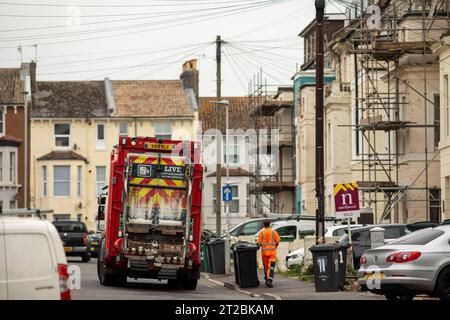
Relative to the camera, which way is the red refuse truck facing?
away from the camera

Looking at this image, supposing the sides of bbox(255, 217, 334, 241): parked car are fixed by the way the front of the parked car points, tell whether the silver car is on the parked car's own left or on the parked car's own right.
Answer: on the parked car's own left

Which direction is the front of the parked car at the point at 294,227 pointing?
to the viewer's left

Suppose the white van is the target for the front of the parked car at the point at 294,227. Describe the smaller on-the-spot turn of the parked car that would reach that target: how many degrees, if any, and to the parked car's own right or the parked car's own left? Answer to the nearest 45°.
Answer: approximately 90° to the parked car's own left

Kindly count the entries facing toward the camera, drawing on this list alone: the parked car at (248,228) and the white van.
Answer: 0

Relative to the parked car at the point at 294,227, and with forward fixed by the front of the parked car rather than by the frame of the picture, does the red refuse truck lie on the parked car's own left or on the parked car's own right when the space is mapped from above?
on the parked car's own left

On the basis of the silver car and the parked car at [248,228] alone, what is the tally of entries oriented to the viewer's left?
1
